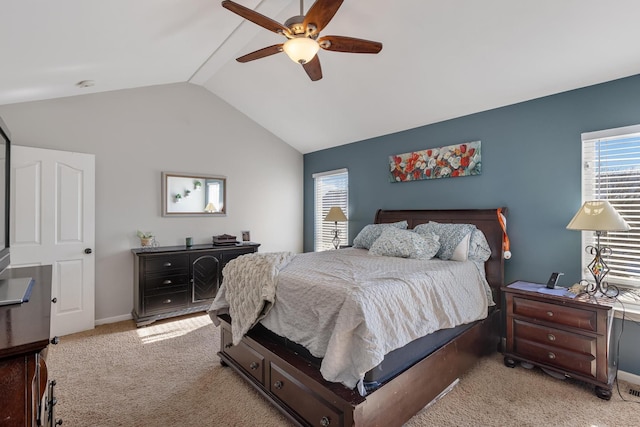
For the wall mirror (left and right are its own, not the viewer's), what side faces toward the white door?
right

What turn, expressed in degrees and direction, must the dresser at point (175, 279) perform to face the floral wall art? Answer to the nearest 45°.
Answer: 0° — it already faces it

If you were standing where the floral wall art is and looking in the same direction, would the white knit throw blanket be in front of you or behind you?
in front

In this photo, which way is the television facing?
to the viewer's right

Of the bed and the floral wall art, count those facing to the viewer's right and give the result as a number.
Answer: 0

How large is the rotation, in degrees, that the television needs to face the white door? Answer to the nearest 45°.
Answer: approximately 90° to its left

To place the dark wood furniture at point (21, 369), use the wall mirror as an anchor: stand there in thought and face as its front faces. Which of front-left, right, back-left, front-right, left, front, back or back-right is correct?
front-right

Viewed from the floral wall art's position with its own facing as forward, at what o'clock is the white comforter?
The white comforter is roughly at 11 o'clock from the floral wall art.

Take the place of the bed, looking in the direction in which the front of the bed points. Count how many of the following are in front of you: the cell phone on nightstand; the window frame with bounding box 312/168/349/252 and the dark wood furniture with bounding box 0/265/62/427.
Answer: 1

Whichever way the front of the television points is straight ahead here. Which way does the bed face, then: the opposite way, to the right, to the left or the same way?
the opposite way

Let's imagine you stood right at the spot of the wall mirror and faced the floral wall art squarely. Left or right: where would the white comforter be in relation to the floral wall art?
right

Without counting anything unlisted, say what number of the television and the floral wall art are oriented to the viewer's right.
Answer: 1

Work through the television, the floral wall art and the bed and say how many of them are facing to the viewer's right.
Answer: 1
